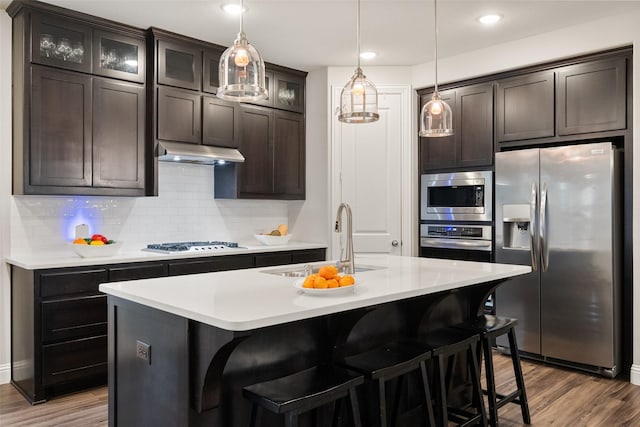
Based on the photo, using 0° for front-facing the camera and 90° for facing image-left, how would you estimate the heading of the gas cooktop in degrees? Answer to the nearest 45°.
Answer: approximately 315°

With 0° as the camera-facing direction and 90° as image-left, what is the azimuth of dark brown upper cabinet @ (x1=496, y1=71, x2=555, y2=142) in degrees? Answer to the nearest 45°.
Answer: approximately 45°

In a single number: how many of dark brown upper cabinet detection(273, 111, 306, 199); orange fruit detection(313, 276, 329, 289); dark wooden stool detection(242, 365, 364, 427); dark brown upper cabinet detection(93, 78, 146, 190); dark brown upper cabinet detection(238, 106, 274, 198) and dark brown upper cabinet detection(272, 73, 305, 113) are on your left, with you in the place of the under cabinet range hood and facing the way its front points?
3

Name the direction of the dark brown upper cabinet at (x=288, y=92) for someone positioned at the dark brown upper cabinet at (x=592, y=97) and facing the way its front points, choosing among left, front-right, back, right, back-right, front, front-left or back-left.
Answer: front-right

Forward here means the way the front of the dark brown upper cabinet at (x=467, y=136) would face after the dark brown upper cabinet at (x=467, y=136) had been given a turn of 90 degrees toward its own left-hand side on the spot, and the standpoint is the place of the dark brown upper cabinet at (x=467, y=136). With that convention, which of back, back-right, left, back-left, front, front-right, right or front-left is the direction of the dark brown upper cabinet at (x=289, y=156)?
back-right

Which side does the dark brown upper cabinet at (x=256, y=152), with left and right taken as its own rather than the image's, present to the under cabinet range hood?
right

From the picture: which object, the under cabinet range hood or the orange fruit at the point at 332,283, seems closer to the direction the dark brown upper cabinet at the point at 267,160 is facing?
the orange fruit

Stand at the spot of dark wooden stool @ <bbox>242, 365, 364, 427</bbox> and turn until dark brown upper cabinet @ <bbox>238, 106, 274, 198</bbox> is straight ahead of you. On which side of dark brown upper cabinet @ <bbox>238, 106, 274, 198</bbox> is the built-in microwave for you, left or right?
right

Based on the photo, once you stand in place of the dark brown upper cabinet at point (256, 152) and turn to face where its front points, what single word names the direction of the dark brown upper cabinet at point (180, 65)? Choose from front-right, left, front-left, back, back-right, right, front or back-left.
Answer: right
